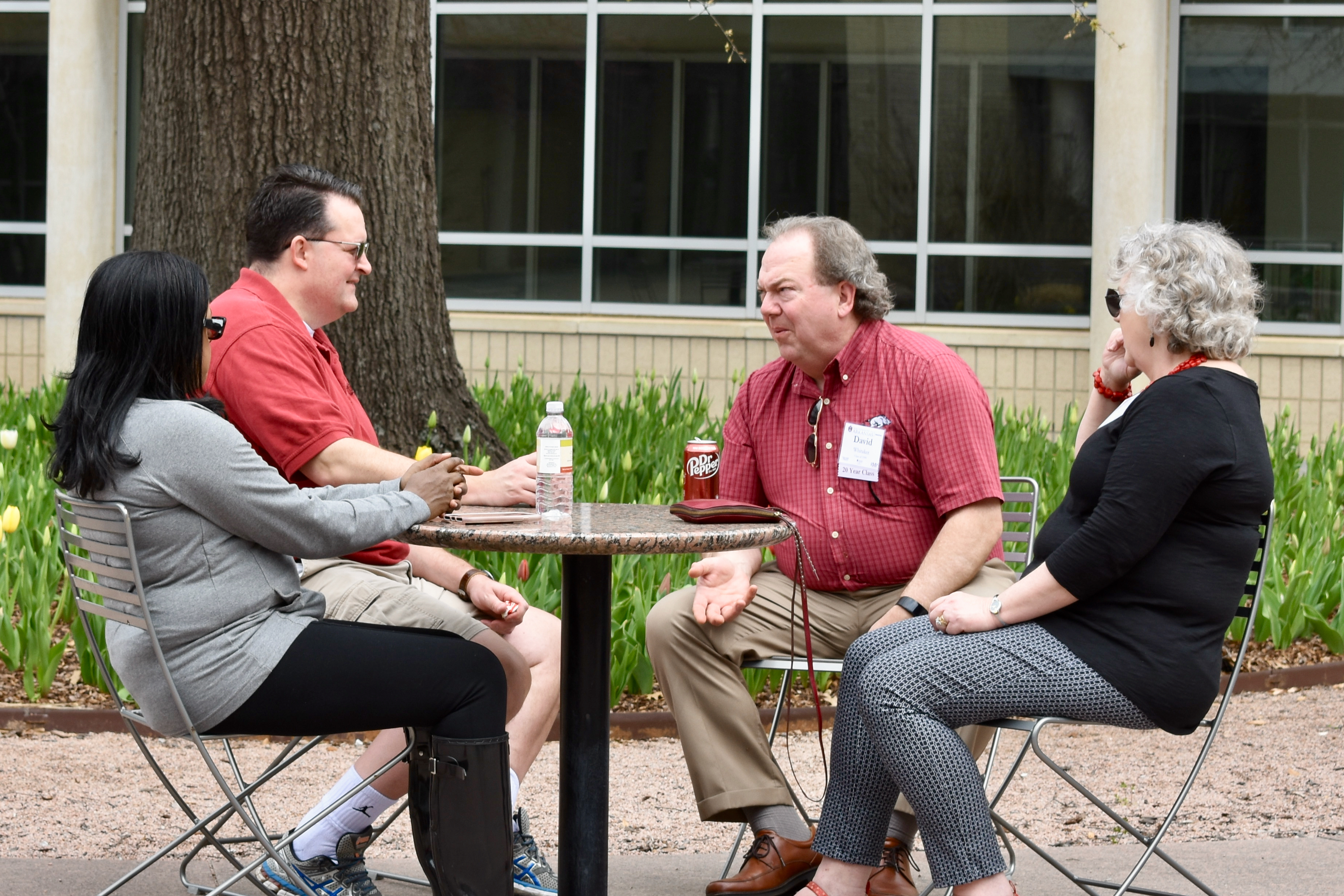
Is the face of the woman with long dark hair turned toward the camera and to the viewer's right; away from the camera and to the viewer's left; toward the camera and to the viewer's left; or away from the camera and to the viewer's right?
away from the camera and to the viewer's right

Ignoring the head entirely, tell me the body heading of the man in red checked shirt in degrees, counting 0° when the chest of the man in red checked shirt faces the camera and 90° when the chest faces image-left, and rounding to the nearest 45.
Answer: approximately 45°

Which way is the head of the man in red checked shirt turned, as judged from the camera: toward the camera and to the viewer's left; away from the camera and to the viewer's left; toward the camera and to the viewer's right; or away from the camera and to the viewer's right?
toward the camera and to the viewer's left

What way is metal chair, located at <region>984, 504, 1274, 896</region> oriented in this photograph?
to the viewer's left

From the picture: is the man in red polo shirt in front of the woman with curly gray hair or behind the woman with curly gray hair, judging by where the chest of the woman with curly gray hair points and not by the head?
in front

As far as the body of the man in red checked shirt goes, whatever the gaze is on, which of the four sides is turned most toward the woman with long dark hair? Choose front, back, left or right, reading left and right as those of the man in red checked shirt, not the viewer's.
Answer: front

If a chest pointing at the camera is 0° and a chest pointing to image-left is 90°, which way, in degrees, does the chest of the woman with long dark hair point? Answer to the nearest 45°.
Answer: approximately 270°

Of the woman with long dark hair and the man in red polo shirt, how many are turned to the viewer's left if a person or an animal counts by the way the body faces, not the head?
0

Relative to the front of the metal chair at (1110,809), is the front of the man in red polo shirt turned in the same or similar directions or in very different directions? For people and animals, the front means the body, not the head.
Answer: very different directions

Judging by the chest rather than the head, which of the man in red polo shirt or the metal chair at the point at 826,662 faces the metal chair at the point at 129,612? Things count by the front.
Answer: the metal chair at the point at 826,662

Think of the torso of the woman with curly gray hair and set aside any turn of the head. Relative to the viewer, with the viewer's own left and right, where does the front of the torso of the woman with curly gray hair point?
facing to the left of the viewer

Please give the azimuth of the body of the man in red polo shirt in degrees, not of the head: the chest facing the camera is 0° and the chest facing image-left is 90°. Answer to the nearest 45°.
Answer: approximately 270°

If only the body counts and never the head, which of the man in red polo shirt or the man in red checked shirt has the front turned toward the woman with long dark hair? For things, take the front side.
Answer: the man in red checked shirt
